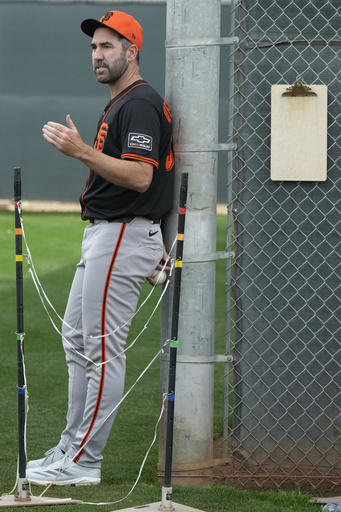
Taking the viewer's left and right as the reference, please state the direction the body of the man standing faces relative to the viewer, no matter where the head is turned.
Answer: facing to the left of the viewer

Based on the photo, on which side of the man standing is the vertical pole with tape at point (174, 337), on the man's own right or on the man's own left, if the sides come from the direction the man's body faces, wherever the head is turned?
on the man's own left

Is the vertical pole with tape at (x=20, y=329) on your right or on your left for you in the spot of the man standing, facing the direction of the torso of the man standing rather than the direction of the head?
on your left
